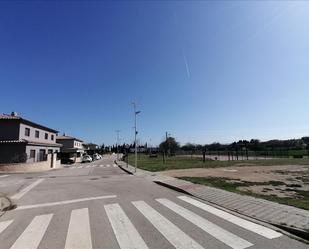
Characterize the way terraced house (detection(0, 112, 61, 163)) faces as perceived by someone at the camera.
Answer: facing the viewer and to the right of the viewer
